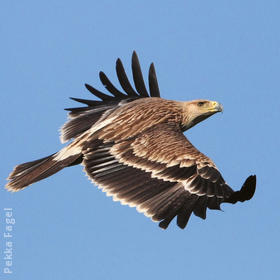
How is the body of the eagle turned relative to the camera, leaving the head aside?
to the viewer's right
